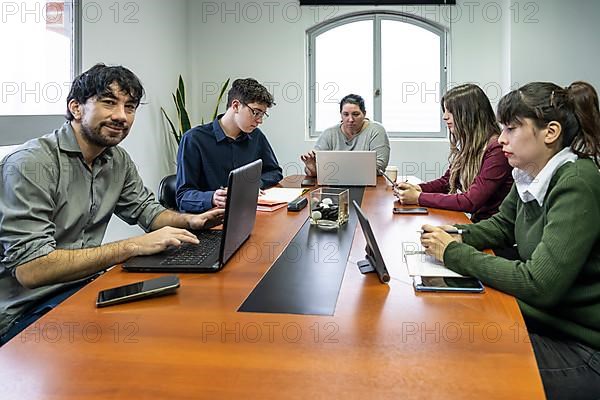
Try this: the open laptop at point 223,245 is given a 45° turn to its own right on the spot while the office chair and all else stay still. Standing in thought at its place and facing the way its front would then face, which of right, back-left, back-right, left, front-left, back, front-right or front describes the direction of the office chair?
front-right

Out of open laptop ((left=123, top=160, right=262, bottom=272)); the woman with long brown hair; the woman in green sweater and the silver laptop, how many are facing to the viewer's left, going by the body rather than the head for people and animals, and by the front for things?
3

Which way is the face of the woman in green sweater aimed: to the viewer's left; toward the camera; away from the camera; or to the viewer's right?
to the viewer's left

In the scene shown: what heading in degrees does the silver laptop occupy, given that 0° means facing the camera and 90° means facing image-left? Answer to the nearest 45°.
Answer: approximately 180°

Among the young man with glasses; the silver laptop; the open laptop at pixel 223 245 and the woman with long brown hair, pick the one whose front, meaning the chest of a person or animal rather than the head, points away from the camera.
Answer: the silver laptop

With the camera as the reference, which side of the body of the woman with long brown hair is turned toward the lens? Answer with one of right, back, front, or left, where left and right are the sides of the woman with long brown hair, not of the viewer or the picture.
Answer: left

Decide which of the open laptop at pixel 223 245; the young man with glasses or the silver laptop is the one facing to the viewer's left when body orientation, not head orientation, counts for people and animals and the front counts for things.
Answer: the open laptop

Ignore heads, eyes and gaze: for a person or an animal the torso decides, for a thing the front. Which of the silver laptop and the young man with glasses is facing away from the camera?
the silver laptop

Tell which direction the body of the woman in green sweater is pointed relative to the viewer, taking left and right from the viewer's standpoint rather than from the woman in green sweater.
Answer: facing to the left of the viewer

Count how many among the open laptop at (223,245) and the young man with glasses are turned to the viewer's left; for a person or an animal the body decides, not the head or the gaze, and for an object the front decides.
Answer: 1

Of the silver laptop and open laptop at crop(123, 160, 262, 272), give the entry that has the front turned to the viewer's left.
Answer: the open laptop

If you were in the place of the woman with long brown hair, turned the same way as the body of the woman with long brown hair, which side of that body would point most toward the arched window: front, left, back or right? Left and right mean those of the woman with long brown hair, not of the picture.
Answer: right

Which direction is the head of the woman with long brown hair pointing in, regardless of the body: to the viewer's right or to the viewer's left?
to the viewer's left
